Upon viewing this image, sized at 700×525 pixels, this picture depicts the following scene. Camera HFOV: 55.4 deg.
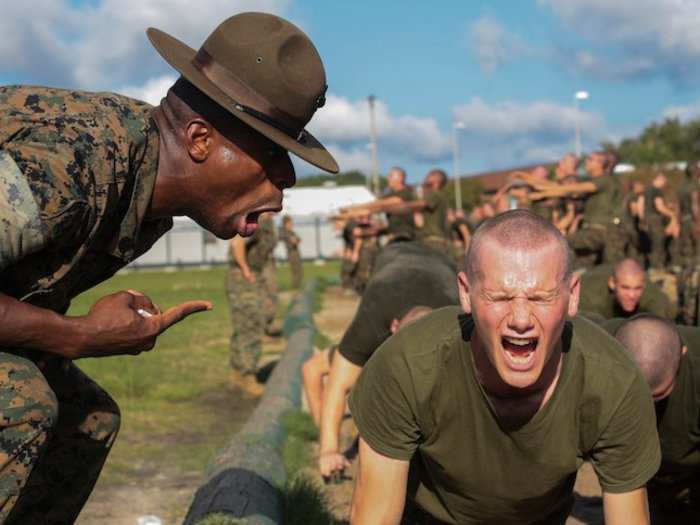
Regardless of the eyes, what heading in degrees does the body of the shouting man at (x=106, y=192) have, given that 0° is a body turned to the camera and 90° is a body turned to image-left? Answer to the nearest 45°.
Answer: approximately 270°

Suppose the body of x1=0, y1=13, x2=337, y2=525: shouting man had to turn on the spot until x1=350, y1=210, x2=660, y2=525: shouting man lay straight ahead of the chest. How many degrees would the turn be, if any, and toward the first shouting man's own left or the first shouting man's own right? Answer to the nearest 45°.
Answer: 0° — they already face them

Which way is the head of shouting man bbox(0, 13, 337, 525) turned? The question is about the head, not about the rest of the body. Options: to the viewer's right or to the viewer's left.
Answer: to the viewer's right
